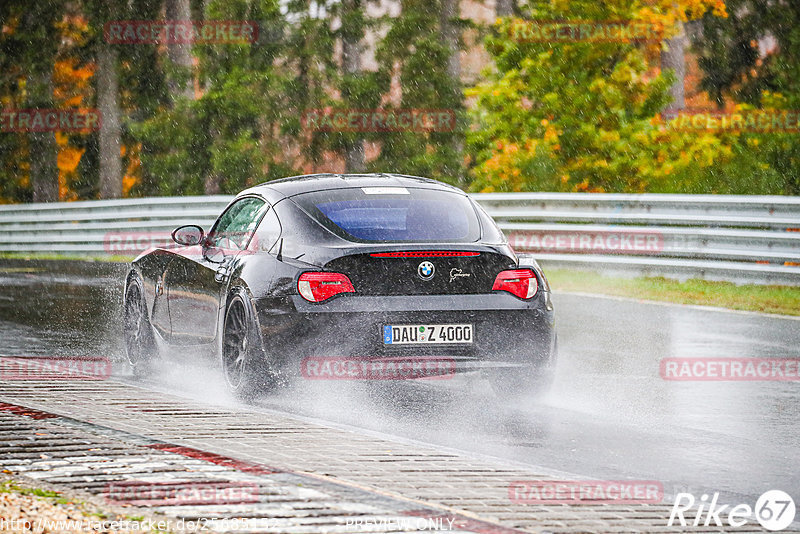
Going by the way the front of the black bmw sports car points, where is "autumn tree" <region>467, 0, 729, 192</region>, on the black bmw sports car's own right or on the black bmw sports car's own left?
on the black bmw sports car's own right

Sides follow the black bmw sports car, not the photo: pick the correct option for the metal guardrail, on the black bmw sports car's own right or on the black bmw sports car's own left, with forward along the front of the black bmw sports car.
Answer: on the black bmw sports car's own right

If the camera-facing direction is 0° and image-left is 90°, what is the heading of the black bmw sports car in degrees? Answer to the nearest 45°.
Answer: approximately 135°
